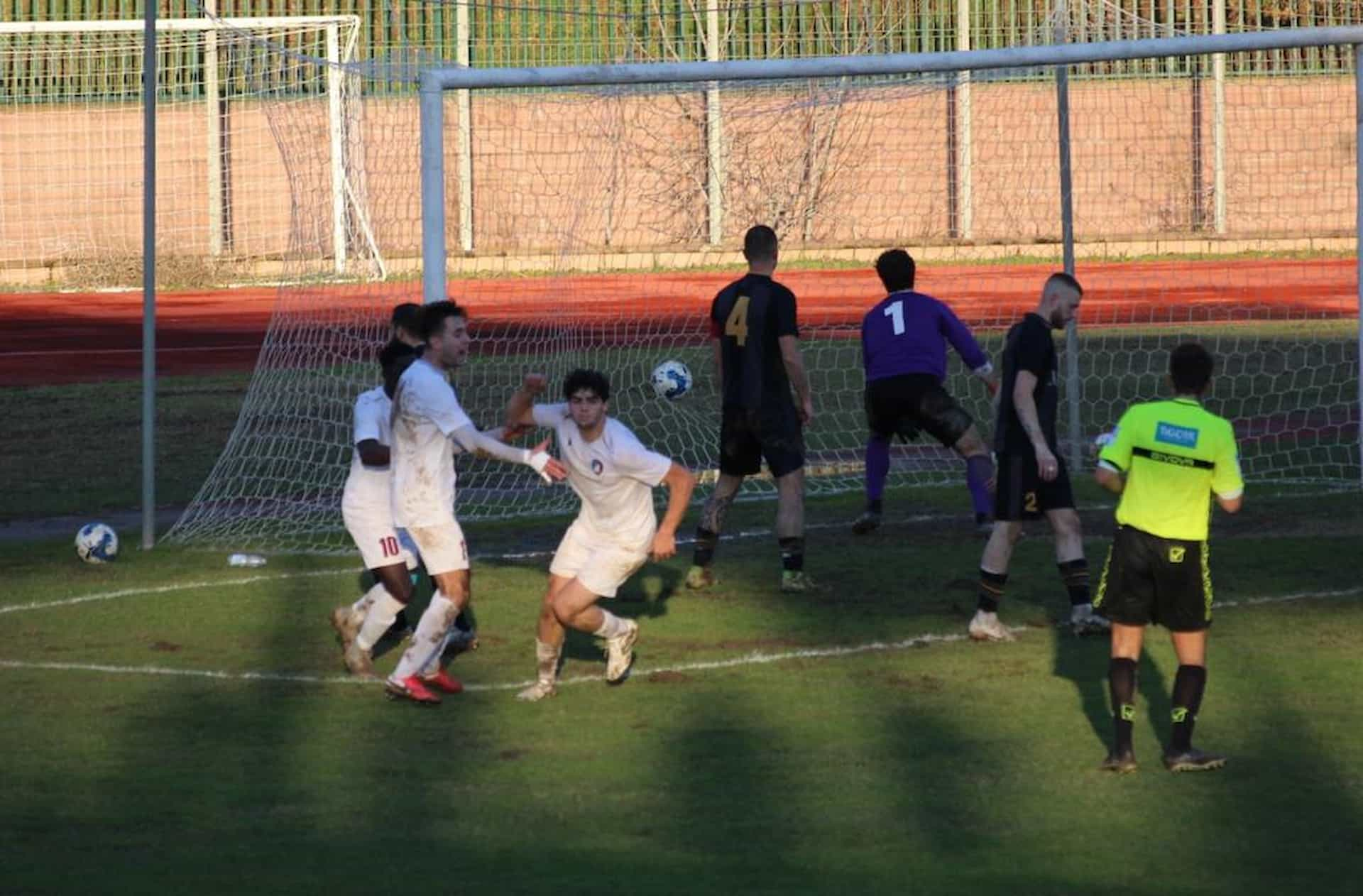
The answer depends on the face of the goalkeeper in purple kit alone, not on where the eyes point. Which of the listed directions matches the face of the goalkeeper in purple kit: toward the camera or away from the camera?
away from the camera

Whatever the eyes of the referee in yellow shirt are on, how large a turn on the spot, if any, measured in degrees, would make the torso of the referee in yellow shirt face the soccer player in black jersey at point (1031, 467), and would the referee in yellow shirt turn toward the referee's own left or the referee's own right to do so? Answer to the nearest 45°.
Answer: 0° — they already face them

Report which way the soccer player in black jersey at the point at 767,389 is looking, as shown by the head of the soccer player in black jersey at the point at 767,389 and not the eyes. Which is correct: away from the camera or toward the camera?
away from the camera

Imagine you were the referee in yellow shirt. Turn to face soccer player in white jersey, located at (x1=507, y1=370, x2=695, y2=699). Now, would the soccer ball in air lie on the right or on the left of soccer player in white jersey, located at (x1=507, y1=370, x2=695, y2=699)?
right

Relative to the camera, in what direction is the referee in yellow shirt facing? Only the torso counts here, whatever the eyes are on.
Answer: away from the camera
